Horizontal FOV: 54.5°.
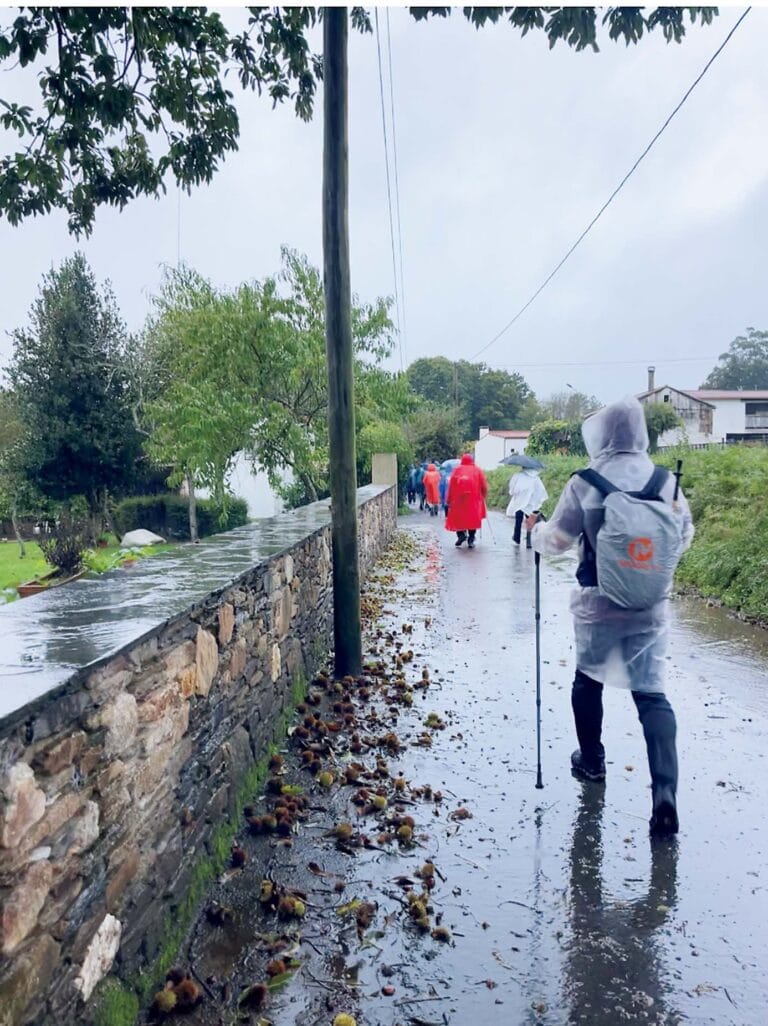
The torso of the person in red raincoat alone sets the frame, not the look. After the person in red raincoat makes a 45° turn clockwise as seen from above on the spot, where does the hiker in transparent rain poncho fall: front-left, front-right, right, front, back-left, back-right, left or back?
back-right

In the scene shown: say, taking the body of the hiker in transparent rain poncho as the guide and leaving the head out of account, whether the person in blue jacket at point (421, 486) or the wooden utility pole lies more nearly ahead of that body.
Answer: the person in blue jacket

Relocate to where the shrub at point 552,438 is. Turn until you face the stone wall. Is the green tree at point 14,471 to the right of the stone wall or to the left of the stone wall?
right

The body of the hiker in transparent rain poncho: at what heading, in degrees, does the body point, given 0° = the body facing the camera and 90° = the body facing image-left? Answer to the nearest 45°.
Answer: approximately 180°

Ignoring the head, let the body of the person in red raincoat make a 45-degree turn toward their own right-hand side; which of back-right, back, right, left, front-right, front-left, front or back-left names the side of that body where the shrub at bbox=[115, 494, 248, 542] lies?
left

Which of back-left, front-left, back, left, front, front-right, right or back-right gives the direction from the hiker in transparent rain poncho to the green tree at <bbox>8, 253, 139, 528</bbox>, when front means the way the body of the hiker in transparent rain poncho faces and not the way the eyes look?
front-left

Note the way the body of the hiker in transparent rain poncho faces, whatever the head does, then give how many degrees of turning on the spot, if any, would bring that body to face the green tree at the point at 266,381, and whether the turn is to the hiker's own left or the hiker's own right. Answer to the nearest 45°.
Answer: approximately 45° to the hiker's own left

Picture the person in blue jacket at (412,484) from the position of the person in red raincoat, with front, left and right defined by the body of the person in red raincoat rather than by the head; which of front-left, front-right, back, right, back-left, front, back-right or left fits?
front

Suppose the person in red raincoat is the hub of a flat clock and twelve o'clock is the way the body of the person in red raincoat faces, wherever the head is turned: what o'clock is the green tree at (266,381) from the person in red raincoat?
The green tree is roughly at 10 o'clock from the person in red raincoat.

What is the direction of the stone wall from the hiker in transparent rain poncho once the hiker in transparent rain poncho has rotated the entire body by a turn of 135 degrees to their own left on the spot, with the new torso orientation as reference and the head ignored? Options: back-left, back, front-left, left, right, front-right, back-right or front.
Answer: front

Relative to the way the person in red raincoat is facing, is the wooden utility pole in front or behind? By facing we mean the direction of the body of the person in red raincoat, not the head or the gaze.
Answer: behind

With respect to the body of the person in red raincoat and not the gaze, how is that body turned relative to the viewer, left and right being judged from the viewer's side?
facing away from the viewer
